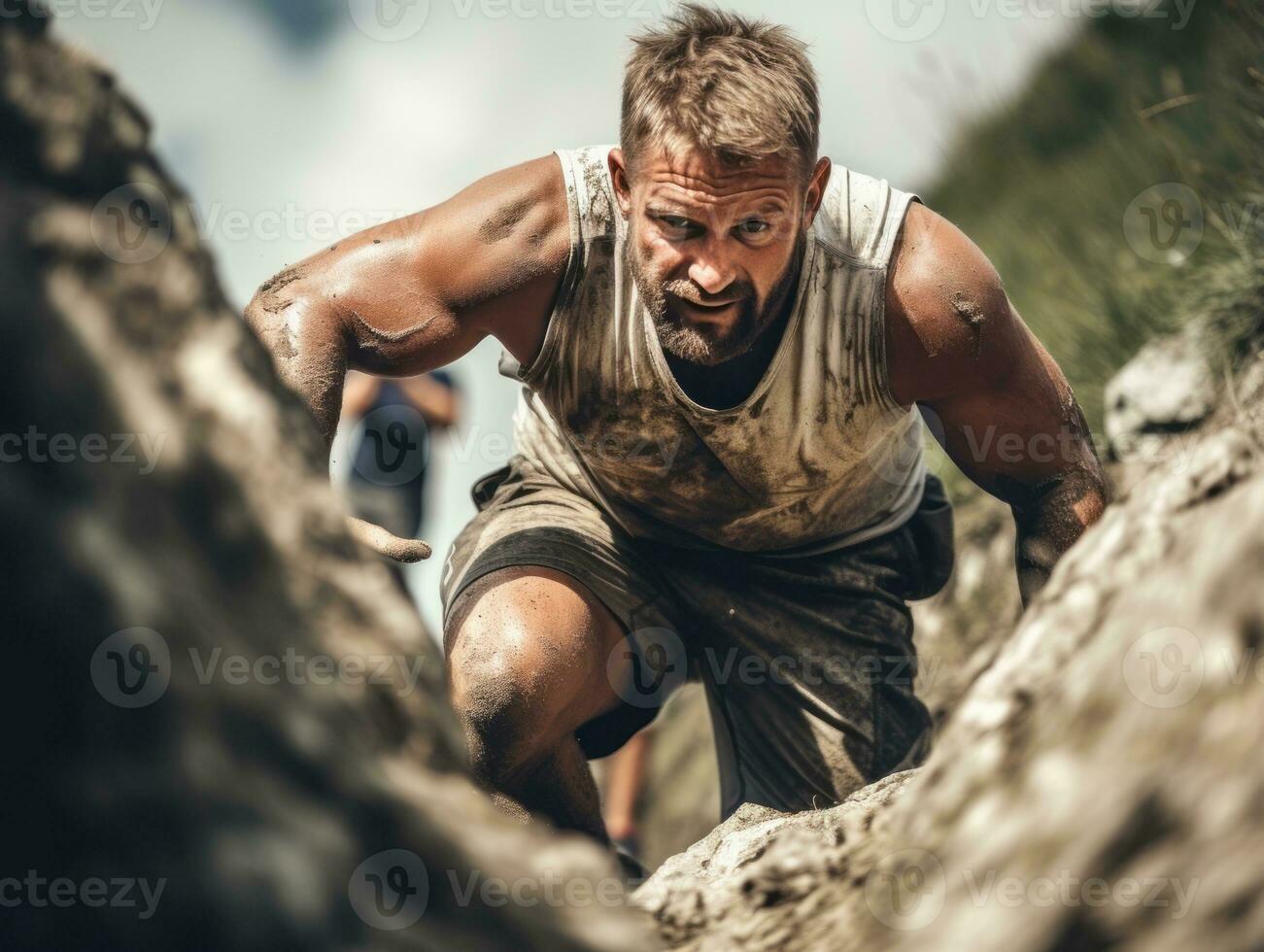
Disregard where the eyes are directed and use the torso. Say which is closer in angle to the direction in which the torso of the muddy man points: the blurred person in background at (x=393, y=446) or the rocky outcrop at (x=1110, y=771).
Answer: the rocky outcrop

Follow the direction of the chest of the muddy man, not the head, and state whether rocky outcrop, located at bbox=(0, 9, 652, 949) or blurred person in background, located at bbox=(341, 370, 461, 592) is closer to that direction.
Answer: the rocky outcrop

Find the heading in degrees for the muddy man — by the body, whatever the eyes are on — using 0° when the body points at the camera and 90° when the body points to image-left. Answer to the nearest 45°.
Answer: approximately 0°

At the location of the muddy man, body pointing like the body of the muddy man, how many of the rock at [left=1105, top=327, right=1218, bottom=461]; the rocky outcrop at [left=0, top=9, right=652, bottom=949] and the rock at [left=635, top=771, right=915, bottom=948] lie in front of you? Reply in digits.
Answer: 2

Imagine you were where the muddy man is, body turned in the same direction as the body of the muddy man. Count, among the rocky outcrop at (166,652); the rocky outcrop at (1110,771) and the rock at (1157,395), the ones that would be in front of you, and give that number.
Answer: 2

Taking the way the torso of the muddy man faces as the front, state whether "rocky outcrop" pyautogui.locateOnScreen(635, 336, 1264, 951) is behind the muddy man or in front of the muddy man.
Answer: in front

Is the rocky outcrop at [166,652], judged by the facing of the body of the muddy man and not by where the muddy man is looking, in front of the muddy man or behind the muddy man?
in front

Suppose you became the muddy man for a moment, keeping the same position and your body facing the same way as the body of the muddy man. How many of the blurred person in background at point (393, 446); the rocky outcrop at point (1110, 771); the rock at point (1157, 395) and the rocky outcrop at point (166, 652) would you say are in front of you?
2

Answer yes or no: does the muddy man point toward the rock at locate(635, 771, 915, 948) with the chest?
yes

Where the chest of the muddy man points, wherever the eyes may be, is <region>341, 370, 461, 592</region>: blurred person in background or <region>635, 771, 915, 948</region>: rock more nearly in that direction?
the rock

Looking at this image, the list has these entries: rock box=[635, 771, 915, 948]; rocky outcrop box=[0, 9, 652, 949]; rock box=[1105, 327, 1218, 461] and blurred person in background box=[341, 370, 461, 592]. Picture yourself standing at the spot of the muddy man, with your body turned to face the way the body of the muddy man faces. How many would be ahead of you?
2

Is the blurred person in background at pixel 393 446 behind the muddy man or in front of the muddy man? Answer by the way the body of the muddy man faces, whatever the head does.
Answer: behind
